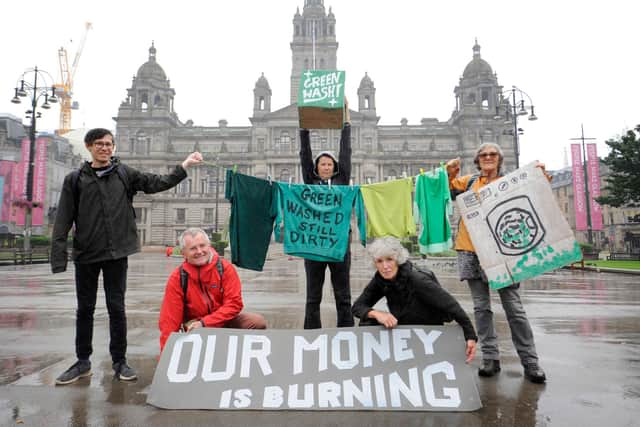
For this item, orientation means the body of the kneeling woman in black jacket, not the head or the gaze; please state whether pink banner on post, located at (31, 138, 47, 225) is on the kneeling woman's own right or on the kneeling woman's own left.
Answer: on the kneeling woman's own right

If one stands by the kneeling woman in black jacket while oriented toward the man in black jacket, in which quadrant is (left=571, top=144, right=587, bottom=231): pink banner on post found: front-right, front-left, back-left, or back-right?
back-right

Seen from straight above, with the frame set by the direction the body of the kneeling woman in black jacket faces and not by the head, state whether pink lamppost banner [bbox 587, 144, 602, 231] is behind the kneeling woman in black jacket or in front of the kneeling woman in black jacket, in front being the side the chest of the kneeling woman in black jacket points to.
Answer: behind

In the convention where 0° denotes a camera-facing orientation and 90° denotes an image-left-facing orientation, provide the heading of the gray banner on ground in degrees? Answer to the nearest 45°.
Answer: approximately 0°

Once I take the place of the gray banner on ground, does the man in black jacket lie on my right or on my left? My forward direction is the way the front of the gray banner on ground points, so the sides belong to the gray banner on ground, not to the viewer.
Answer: on my right

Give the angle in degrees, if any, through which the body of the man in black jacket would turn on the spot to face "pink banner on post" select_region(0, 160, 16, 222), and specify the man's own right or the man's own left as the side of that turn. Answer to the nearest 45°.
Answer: approximately 180°

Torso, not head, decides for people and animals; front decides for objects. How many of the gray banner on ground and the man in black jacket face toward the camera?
2
